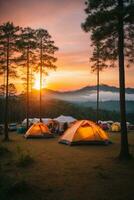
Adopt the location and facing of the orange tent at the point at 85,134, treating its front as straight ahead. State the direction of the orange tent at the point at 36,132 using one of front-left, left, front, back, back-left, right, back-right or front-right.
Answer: back-right

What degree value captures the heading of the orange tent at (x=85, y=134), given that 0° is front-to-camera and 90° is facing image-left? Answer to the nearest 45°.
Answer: approximately 0°

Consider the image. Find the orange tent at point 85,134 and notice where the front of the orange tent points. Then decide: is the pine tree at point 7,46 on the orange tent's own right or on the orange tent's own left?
on the orange tent's own right
